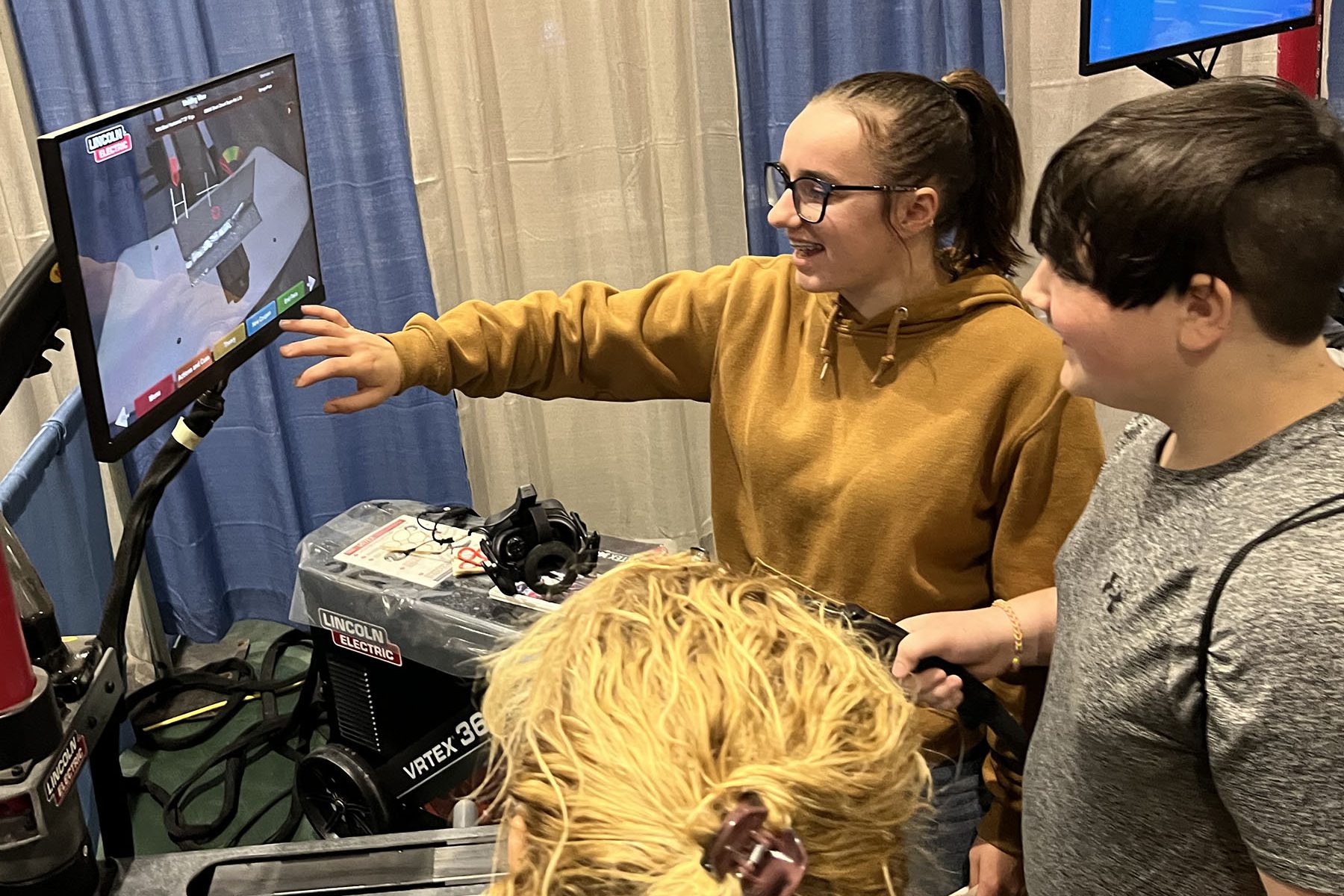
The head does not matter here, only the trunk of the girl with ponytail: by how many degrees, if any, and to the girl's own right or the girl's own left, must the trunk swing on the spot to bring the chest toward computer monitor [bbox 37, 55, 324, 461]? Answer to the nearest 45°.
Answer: approximately 45° to the girl's own right

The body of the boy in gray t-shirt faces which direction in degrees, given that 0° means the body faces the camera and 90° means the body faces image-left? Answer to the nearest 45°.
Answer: approximately 90°

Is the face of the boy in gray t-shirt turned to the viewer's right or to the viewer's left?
to the viewer's left

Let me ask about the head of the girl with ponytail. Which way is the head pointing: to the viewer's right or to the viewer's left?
to the viewer's left

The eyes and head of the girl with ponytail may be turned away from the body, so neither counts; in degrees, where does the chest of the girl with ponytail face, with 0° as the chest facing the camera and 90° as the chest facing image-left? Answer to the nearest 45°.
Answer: approximately 45°

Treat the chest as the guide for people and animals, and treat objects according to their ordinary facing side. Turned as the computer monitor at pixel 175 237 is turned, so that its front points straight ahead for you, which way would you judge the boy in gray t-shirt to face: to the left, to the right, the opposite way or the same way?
the opposite way

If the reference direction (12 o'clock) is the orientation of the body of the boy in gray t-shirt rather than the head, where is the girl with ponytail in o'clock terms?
The girl with ponytail is roughly at 2 o'clock from the boy in gray t-shirt.

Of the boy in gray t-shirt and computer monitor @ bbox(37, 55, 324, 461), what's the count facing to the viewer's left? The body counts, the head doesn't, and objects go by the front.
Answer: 1
